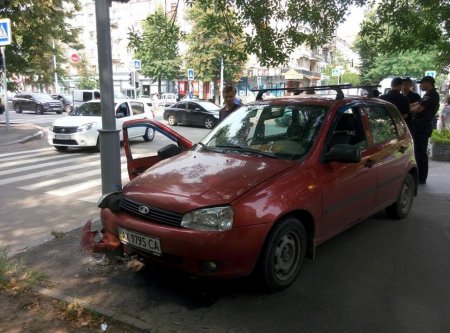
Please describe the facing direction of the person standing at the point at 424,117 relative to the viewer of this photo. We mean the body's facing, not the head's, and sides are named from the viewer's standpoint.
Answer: facing to the left of the viewer

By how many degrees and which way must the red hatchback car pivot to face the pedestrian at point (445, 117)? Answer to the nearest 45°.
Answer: approximately 180°

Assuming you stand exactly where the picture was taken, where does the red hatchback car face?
facing the viewer and to the left of the viewer

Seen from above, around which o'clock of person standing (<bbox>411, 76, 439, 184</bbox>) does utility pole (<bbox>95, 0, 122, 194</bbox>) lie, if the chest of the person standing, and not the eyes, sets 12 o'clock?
The utility pole is roughly at 10 o'clock from the person standing.

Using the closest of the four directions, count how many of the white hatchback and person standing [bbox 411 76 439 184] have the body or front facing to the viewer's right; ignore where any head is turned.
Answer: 0

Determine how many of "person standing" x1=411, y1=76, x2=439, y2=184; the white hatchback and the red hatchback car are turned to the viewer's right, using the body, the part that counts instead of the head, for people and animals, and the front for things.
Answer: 0

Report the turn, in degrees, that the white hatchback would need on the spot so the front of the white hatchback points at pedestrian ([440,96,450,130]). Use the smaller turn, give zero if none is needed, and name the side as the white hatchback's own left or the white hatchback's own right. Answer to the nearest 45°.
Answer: approximately 135° to the white hatchback's own left

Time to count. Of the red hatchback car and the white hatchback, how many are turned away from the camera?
0

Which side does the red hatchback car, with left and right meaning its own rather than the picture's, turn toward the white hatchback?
right

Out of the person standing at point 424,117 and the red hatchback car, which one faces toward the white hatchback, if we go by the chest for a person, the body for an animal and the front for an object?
the person standing

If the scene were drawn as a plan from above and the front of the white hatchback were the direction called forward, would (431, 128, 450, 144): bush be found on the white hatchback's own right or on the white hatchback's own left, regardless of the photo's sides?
on the white hatchback's own left

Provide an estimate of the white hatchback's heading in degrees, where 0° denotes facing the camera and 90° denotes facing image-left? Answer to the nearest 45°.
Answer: approximately 45°

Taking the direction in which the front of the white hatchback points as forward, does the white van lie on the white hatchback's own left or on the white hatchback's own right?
on the white hatchback's own right
